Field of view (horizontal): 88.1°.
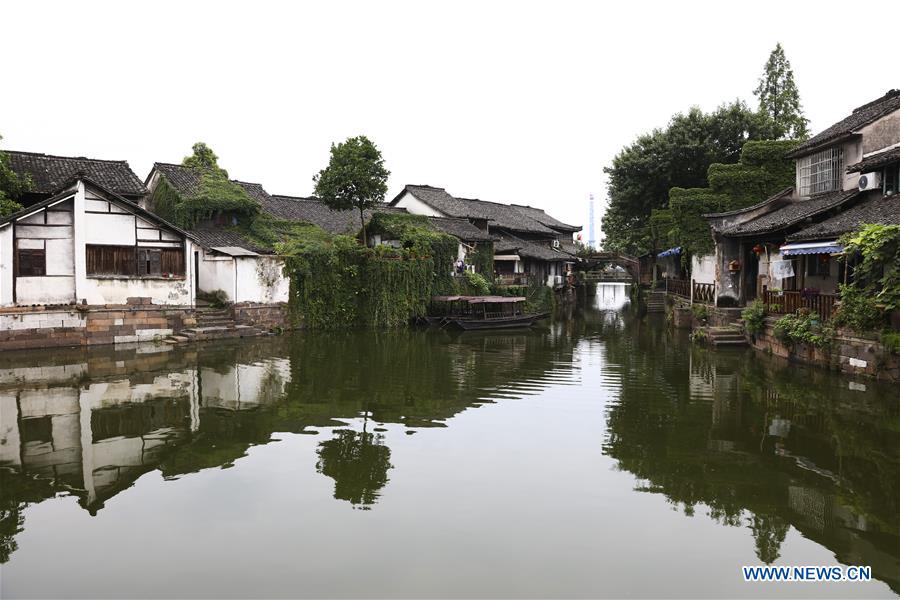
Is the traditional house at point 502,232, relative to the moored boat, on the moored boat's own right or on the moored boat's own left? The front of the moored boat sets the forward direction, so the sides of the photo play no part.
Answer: on the moored boat's own left

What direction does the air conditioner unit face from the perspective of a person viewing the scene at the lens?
facing the viewer and to the left of the viewer

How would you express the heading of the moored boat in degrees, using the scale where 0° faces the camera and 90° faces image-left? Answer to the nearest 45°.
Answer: approximately 270°

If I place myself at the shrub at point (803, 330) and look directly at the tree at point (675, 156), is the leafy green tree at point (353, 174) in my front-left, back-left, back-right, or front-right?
front-left

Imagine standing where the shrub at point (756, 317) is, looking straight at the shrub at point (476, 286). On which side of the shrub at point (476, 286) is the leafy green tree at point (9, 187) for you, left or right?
left

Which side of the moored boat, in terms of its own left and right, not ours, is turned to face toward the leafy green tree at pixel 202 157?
back

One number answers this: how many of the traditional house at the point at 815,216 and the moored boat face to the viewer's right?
1

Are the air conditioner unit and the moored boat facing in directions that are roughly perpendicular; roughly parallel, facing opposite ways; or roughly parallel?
roughly parallel, facing opposite ways
